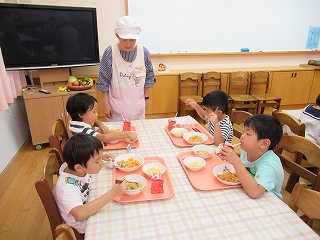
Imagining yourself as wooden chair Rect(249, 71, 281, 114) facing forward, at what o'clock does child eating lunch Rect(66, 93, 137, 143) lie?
The child eating lunch is roughly at 2 o'clock from the wooden chair.

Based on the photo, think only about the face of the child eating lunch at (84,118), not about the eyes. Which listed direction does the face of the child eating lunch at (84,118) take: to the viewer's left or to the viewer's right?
to the viewer's right

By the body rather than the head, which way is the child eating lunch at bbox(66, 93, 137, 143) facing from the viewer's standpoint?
to the viewer's right

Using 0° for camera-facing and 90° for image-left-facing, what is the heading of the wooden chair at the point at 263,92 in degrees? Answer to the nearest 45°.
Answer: approximately 315°

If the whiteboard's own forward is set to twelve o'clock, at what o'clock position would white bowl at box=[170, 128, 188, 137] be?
The white bowl is roughly at 12 o'clock from the whiteboard.

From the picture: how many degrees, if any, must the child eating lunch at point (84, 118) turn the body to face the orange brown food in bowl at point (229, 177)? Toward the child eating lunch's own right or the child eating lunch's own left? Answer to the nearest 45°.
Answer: approximately 45° to the child eating lunch's own right

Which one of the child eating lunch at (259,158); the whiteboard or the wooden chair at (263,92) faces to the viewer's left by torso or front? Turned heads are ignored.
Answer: the child eating lunch

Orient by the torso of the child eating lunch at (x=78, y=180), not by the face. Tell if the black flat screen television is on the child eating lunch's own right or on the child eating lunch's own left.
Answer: on the child eating lunch's own left

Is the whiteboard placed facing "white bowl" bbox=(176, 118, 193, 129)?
yes

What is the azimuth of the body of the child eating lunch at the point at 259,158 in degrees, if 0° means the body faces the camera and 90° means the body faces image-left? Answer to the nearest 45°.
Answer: approximately 90°

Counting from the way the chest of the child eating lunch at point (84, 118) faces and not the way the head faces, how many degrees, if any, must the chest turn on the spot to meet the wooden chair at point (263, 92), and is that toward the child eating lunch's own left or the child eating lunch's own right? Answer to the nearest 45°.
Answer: approximately 45° to the child eating lunch's own left

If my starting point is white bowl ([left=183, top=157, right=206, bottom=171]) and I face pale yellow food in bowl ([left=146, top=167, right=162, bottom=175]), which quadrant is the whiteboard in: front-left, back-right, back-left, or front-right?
back-right

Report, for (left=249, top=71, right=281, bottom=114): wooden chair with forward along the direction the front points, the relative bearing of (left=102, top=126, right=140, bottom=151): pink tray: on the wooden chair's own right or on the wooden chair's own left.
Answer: on the wooden chair's own right

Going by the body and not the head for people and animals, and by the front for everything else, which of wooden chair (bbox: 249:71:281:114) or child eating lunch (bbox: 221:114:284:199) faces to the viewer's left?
the child eating lunch

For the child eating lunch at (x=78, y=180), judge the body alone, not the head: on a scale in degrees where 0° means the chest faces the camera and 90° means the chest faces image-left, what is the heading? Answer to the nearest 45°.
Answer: approximately 270°
